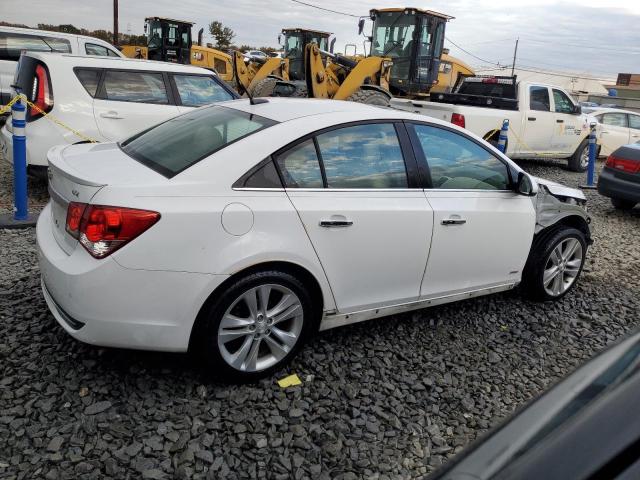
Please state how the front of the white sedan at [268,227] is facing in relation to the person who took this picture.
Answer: facing away from the viewer and to the right of the viewer

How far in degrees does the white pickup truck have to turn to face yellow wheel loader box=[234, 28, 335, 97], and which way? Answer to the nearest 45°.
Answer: approximately 90° to its left

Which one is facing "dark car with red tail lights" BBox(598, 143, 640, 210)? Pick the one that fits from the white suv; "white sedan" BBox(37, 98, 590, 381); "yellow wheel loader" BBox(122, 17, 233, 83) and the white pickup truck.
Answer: the white sedan

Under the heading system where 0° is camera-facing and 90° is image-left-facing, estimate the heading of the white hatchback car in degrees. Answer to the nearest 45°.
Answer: approximately 225°

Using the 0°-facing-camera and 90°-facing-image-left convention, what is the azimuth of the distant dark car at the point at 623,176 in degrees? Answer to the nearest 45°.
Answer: approximately 225°

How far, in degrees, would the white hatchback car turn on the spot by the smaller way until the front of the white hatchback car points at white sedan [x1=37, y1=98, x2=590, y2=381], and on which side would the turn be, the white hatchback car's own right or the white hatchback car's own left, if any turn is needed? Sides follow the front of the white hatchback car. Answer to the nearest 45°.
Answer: approximately 135° to the white hatchback car's own right

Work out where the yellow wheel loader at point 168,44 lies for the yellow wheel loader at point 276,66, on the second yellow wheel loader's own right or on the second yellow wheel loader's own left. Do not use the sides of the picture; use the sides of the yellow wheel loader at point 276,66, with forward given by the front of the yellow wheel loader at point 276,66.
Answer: on the second yellow wheel loader's own right

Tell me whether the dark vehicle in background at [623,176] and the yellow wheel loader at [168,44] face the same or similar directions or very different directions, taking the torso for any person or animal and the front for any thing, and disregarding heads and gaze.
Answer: very different directions

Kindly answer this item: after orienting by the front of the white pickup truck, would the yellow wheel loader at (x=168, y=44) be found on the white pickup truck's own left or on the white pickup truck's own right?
on the white pickup truck's own left
